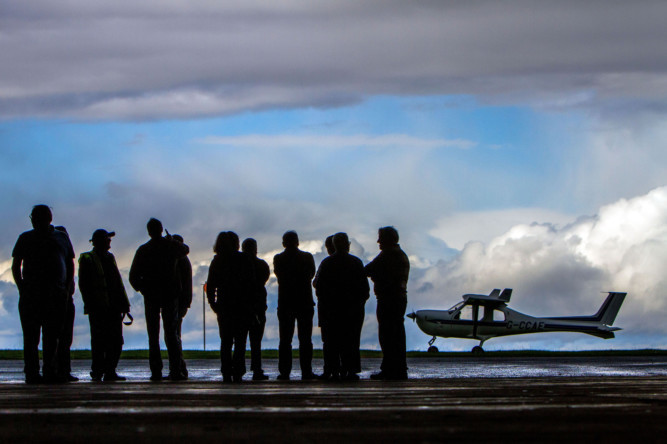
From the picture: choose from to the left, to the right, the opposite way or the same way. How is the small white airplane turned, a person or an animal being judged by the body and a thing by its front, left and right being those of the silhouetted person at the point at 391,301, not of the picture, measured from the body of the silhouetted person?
the same way

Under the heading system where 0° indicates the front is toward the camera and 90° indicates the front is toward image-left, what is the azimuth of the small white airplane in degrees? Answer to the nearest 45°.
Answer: approximately 90°

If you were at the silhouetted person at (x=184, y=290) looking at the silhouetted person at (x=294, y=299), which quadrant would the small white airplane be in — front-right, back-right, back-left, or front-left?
front-left

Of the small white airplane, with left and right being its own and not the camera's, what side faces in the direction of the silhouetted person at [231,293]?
left

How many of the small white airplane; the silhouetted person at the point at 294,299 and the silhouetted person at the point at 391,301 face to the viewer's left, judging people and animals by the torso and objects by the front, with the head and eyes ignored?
2

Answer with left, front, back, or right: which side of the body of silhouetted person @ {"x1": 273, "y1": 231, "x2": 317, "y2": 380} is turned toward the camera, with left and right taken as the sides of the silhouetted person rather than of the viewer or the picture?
back

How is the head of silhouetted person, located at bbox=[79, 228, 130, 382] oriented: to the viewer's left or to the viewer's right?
to the viewer's right

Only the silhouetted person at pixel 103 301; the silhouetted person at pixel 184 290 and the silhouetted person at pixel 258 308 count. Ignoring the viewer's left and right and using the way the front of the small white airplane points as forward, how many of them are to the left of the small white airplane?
3

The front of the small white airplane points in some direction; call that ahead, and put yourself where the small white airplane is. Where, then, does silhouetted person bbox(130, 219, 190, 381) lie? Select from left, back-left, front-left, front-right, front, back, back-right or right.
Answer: left

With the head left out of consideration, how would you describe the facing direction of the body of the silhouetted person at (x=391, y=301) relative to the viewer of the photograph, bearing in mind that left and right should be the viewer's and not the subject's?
facing to the left of the viewer
